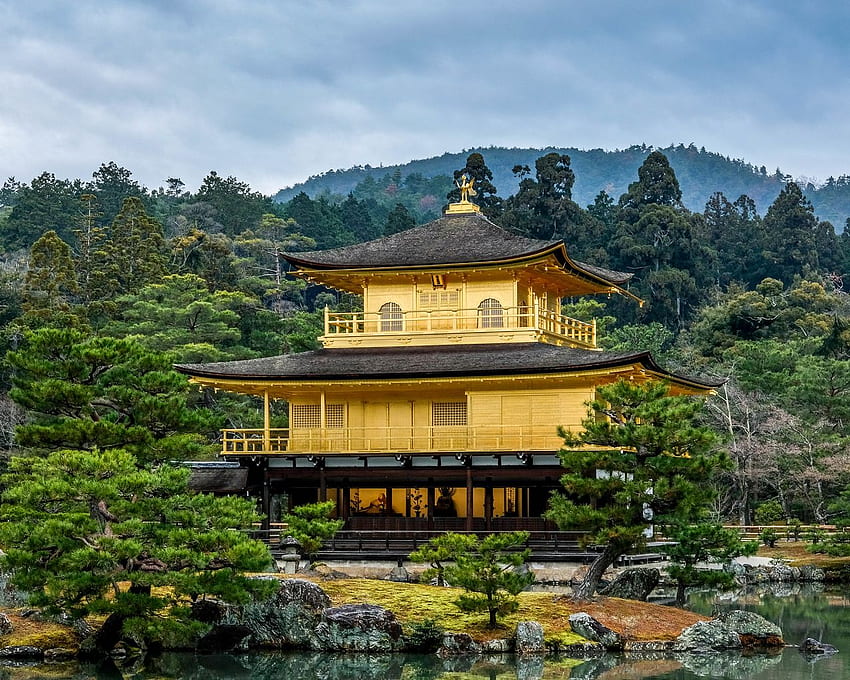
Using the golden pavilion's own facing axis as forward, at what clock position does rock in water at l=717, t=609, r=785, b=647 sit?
The rock in water is roughly at 11 o'clock from the golden pavilion.

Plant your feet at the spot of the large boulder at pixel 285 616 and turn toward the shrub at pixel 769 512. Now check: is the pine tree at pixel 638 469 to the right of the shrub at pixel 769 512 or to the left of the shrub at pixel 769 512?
right

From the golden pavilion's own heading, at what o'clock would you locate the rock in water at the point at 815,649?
The rock in water is roughly at 11 o'clock from the golden pavilion.

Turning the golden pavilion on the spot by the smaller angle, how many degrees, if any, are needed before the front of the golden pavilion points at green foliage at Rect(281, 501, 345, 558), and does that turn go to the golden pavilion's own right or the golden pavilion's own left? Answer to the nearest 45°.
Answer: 0° — it already faces it

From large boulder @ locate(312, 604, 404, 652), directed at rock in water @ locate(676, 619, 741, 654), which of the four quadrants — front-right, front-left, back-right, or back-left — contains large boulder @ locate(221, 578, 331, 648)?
back-left

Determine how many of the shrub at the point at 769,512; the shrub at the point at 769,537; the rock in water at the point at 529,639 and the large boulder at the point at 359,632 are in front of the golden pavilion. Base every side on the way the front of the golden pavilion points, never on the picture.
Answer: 2

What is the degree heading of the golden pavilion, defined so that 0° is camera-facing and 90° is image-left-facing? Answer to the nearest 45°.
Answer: approximately 0°

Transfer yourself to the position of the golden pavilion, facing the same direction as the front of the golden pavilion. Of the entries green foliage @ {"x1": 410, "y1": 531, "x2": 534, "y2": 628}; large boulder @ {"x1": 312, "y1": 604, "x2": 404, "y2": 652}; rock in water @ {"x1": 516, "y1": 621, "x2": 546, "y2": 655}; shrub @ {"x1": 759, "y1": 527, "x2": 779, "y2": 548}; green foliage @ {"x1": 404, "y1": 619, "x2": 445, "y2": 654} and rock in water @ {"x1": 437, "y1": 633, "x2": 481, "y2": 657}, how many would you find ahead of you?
5

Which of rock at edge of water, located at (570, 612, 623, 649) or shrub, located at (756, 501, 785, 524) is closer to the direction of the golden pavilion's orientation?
the rock at edge of water

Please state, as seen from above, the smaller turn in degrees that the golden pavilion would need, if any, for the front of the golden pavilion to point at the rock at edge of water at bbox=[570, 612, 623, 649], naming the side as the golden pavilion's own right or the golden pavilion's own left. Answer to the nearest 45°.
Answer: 0° — it already faces it

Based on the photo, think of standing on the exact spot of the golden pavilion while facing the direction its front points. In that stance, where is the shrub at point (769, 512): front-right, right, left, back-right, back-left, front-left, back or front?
back-left

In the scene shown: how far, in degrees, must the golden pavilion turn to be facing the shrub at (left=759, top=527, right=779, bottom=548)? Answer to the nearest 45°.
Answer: approximately 135° to its left

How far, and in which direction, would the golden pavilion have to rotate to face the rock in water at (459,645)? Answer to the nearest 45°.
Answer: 0° — it already faces it
